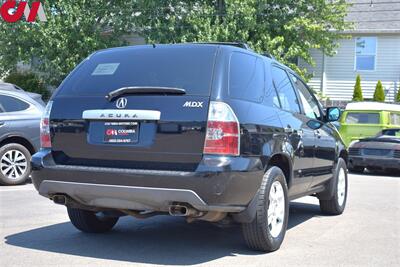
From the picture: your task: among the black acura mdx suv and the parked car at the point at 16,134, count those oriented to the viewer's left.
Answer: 1

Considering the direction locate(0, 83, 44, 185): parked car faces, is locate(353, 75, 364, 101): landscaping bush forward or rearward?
rearward

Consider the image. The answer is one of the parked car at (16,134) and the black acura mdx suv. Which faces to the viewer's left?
the parked car

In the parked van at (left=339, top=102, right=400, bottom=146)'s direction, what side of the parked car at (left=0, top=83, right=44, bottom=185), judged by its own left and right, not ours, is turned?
back

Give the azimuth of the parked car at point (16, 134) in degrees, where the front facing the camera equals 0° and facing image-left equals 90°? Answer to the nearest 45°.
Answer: approximately 90°

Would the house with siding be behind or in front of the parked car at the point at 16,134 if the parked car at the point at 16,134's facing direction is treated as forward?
behind

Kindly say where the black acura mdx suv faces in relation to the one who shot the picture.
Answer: facing away from the viewer and to the right of the viewer

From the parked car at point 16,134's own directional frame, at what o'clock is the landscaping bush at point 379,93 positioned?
The landscaping bush is roughly at 5 o'clock from the parked car.
